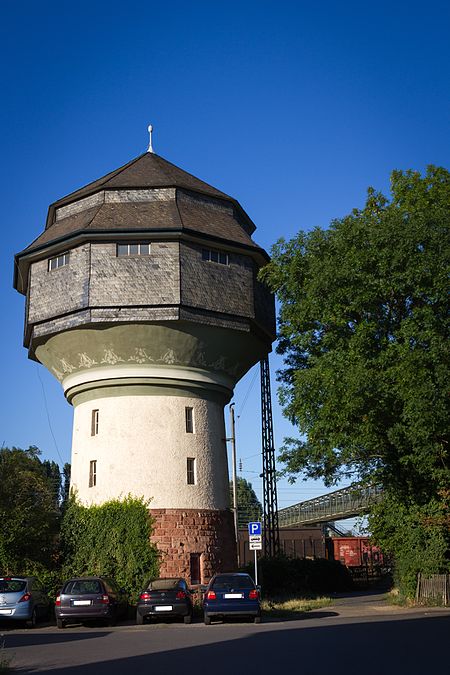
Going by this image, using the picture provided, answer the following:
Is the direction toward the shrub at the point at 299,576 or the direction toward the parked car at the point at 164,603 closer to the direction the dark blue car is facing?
the shrub

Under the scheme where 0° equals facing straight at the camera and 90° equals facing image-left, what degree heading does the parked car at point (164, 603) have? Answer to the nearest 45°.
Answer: approximately 180°

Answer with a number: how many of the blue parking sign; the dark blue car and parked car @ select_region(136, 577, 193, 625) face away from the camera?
2

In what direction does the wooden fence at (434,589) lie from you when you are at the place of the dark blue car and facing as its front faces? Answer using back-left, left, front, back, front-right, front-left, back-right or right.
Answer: front-right

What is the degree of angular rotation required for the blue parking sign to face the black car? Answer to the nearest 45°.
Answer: approximately 45° to its right

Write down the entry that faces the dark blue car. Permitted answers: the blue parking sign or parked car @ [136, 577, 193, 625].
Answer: the blue parking sign

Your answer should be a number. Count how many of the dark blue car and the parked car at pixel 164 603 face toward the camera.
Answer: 0

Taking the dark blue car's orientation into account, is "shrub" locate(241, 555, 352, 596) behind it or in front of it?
in front

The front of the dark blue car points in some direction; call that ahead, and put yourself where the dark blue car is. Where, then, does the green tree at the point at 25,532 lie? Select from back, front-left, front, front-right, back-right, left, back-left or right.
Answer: front-left

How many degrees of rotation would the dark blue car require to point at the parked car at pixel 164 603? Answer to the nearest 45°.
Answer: approximately 45° to its left

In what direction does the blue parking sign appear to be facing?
toward the camera

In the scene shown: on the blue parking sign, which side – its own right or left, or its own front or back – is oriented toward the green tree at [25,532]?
right

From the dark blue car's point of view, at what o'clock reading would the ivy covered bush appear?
The ivy covered bush is roughly at 11 o'clock from the dark blue car.

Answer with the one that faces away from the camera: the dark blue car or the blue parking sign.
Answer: the dark blue car

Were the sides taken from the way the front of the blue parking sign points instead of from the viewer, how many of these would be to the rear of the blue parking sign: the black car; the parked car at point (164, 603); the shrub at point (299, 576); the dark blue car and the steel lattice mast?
2

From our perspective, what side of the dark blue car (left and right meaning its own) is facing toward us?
back

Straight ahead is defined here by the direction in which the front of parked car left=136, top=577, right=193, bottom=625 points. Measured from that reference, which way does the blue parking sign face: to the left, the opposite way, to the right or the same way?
the opposite way
